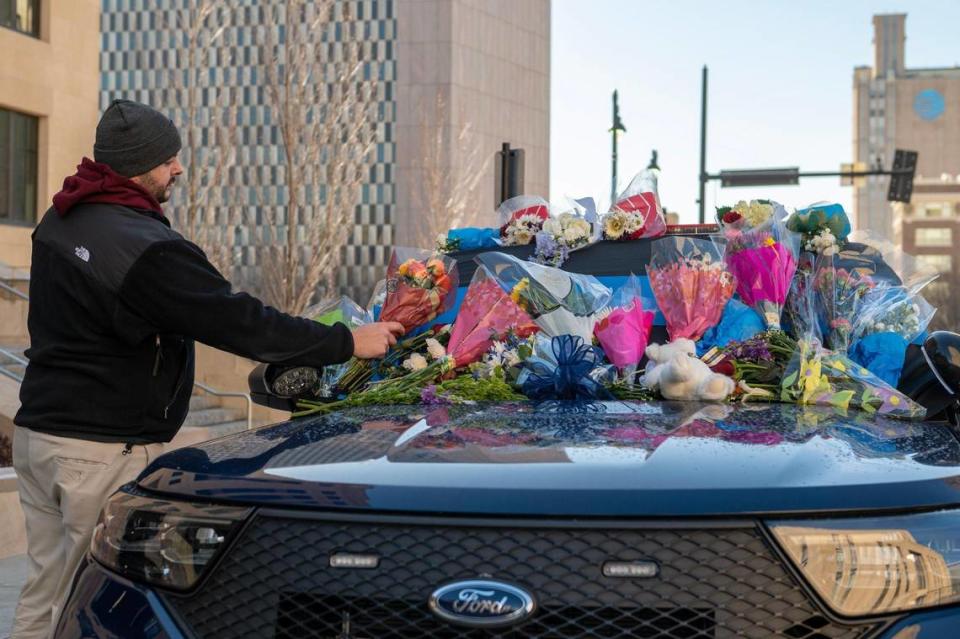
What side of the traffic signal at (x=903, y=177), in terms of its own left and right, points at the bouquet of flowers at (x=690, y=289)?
back

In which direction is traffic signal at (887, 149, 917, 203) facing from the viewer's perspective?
away from the camera

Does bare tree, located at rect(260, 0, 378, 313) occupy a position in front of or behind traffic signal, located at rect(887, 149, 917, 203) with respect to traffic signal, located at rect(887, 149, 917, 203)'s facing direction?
behind

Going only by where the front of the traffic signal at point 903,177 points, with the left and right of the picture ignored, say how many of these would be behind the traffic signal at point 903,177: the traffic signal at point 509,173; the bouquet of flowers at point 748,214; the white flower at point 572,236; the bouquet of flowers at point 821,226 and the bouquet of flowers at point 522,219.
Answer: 5

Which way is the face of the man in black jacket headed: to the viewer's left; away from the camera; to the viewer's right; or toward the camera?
to the viewer's right

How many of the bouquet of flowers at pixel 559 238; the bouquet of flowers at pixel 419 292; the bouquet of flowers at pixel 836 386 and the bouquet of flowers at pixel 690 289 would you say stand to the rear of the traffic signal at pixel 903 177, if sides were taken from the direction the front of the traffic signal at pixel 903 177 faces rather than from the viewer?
4

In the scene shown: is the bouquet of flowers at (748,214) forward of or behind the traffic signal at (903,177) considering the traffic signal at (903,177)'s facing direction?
behind

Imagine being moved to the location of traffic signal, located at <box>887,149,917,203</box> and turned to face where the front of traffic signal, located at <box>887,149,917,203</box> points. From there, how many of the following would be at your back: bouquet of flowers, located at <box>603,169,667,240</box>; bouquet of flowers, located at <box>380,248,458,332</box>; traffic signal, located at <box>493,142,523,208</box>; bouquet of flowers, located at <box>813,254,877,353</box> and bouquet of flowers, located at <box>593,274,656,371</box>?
5

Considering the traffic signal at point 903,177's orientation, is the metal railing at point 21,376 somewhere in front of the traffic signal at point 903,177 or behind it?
behind
